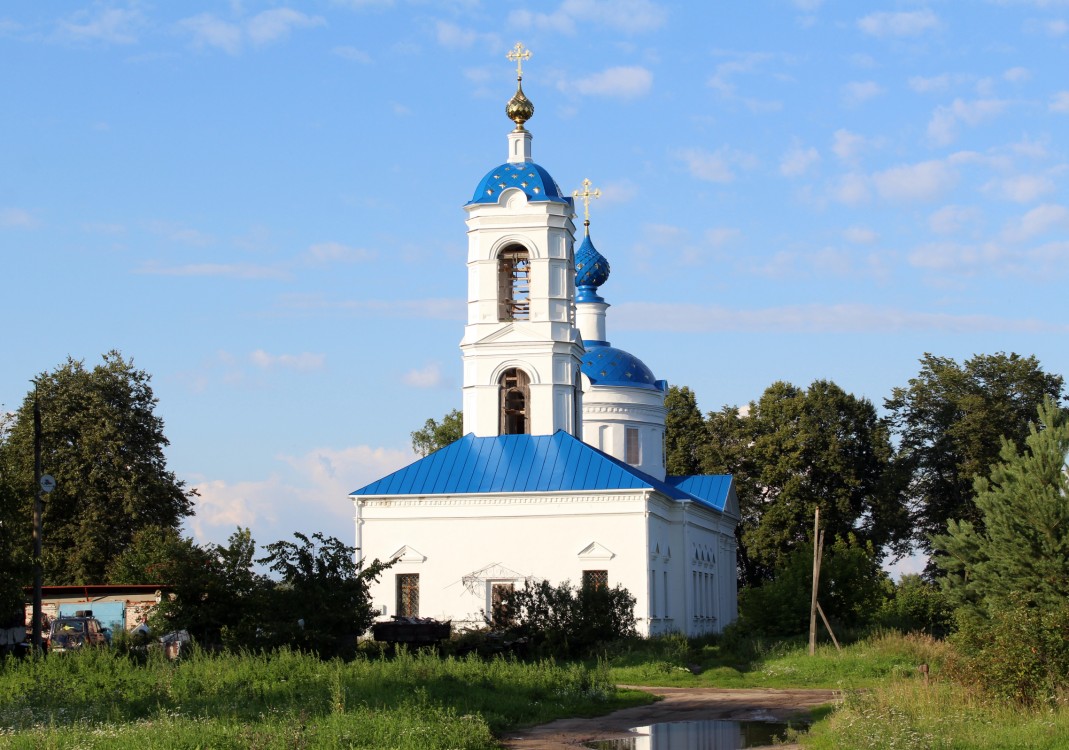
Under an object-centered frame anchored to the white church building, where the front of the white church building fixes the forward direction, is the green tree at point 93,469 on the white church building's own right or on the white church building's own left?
on the white church building's own right

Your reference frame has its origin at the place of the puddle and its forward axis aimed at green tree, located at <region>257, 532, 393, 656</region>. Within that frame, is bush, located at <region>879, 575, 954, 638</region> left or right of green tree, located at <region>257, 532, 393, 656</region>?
right

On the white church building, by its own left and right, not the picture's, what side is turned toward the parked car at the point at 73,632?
right

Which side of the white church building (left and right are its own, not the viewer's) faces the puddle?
front

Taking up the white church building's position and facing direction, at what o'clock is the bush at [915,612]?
The bush is roughly at 8 o'clock from the white church building.

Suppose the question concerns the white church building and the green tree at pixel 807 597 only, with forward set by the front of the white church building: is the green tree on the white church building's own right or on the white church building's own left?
on the white church building's own left

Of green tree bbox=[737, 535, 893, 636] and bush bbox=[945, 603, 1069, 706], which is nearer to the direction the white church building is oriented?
the bush

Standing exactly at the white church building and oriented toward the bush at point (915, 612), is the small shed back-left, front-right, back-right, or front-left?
back-left

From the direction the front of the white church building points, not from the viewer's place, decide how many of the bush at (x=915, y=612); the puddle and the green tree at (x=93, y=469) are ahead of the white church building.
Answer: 1

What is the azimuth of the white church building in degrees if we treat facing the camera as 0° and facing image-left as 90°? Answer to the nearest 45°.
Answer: approximately 0°

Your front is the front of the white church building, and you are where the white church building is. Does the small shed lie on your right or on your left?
on your right
